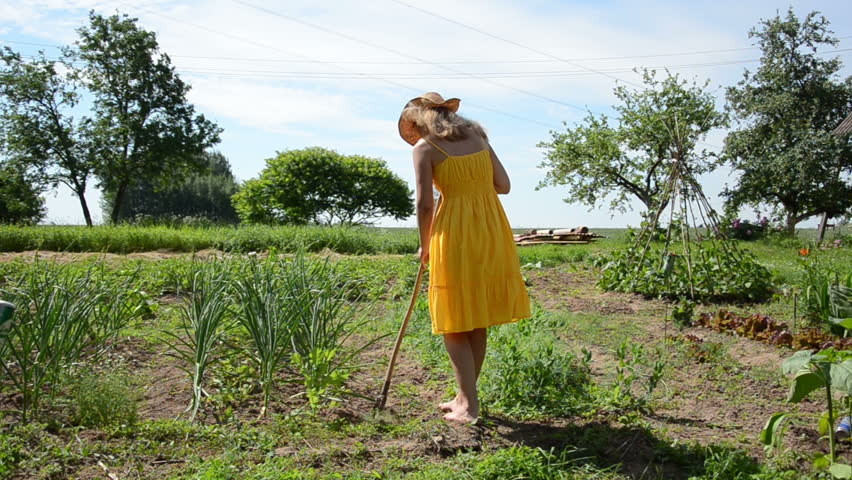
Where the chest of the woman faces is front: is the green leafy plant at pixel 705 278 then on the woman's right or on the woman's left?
on the woman's right

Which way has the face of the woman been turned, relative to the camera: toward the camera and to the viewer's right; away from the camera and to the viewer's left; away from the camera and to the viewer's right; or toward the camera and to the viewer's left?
away from the camera and to the viewer's left

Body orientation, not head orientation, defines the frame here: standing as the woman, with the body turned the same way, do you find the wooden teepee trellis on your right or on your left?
on your right

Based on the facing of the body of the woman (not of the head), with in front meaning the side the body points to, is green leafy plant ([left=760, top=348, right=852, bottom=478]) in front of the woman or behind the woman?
behind

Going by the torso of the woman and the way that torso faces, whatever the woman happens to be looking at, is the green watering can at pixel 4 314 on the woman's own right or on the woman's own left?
on the woman's own left

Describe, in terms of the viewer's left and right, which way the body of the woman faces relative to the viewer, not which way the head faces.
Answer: facing away from the viewer and to the left of the viewer

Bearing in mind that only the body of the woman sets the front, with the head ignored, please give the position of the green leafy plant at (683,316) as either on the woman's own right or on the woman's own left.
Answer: on the woman's own right

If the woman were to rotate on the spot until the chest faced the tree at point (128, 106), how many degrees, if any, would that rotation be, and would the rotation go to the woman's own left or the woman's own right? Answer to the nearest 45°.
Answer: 0° — they already face it

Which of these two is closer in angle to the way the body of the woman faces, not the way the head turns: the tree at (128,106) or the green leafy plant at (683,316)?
the tree

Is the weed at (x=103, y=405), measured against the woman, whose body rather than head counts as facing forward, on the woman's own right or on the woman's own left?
on the woman's own left

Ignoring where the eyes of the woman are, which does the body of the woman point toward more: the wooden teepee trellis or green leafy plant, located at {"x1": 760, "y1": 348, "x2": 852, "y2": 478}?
the wooden teepee trellis
